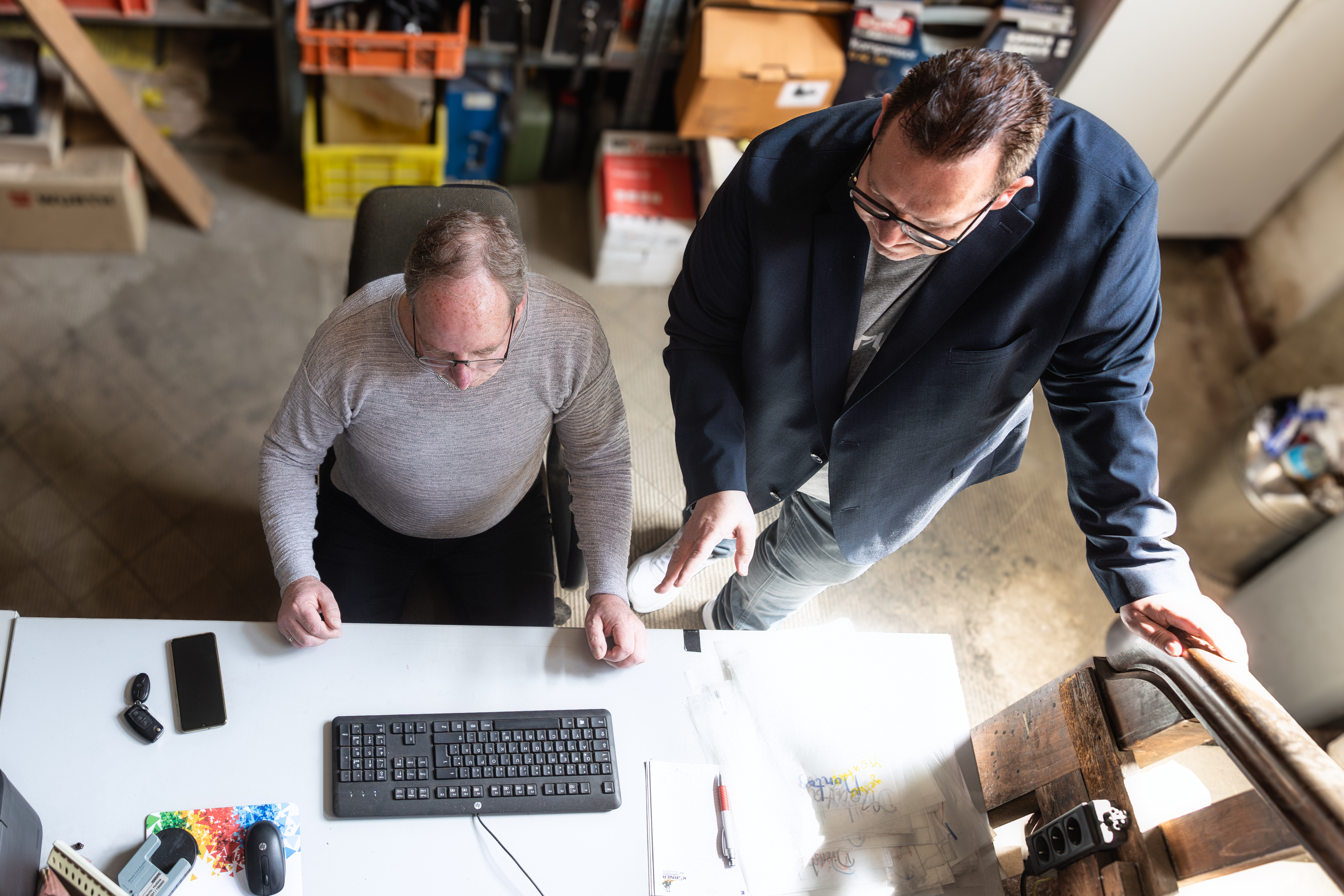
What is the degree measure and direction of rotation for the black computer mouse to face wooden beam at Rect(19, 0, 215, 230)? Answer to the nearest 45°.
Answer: approximately 180°

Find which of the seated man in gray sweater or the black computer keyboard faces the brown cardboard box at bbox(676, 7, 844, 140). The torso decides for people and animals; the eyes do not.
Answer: the black computer keyboard

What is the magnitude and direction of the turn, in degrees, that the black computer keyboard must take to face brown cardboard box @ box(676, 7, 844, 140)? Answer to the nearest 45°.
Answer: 0° — it already faces it

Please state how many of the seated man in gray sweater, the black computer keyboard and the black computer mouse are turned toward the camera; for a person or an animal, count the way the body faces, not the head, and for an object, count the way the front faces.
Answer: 2

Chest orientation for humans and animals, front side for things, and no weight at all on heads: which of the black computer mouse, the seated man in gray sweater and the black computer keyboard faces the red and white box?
the black computer keyboard

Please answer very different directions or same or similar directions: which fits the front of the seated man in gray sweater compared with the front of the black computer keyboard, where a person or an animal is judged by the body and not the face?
very different directions

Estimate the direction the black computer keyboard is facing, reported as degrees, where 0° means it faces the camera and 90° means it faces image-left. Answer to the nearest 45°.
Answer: approximately 180°

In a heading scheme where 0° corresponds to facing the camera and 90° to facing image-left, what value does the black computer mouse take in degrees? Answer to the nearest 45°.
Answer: approximately 0°

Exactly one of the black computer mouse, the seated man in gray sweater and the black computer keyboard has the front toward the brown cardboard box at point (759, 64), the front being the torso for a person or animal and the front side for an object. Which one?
the black computer keyboard

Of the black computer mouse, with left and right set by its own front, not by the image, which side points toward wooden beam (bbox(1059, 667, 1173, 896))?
left
